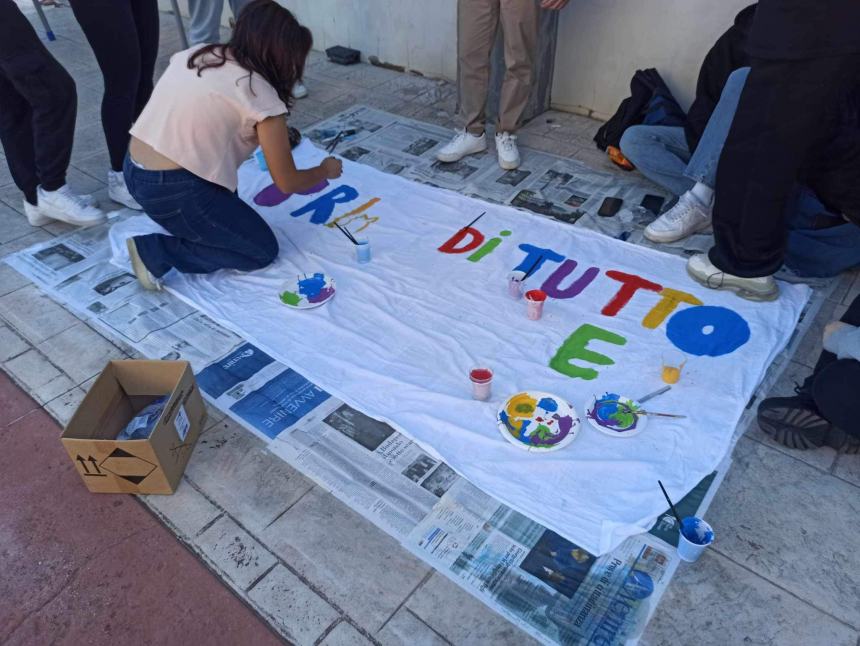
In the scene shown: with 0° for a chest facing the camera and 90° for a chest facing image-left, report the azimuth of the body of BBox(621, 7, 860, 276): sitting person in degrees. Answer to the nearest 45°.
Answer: approximately 45°

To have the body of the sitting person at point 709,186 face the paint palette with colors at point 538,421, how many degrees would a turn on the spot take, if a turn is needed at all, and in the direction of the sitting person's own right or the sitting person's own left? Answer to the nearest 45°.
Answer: approximately 45° to the sitting person's own left

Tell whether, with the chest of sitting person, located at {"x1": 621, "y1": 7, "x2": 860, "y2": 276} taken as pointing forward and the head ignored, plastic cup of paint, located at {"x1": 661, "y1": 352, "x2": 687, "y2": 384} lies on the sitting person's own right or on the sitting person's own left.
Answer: on the sitting person's own left

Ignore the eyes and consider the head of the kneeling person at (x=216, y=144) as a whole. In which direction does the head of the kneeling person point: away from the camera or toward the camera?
away from the camera

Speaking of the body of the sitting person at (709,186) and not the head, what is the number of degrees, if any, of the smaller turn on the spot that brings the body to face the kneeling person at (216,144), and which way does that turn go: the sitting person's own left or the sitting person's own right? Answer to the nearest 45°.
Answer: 0° — they already face them

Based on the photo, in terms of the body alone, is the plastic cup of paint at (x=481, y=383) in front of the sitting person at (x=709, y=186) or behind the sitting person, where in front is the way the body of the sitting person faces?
in front

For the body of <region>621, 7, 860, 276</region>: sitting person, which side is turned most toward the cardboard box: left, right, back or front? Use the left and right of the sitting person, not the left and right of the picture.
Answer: front

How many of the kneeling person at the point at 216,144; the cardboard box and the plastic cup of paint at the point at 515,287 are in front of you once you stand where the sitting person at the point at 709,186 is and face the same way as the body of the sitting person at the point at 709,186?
3
